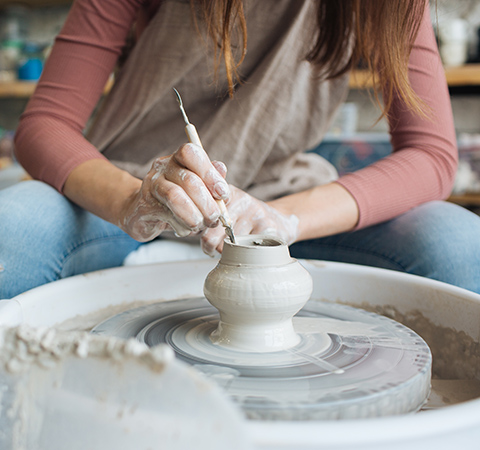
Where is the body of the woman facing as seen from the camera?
toward the camera

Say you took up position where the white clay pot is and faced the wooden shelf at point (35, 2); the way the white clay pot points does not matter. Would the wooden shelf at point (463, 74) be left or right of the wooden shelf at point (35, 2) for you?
right

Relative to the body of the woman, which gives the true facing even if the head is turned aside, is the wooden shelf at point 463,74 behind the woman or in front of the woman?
behind

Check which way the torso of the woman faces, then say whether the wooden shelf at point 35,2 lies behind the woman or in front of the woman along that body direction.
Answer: behind

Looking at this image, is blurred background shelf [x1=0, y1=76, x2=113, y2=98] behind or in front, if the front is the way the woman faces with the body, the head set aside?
behind

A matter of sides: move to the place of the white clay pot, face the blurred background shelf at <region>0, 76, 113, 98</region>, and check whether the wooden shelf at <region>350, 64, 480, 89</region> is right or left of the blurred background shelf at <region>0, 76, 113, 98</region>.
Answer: right
